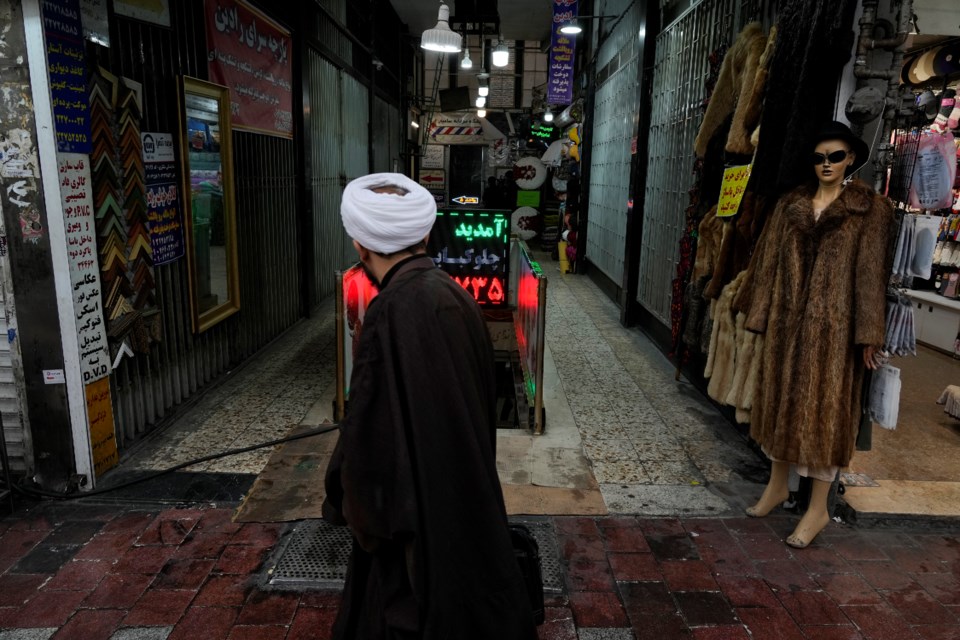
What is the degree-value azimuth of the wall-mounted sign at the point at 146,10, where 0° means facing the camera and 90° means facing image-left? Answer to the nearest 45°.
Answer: approximately 315°

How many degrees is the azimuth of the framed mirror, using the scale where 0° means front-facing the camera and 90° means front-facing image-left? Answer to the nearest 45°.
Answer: approximately 315°

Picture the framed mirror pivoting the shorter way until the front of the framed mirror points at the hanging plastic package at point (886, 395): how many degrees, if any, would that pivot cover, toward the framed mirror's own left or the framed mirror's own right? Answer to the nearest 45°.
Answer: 0° — it already faces it

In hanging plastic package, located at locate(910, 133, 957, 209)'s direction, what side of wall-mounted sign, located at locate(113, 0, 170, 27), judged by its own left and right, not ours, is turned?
front

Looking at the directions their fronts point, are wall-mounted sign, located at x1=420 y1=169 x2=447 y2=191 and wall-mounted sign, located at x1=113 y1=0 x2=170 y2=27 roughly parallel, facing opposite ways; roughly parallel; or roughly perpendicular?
roughly perpendicular

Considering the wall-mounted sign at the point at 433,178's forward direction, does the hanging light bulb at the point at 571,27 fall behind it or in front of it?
in front

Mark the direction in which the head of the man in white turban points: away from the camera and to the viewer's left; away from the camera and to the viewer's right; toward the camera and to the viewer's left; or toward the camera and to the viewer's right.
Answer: away from the camera and to the viewer's left

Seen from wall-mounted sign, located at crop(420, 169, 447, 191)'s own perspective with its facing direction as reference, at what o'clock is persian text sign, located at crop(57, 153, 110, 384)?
The persian text sign is roughly at 12 o'clock from the wall-mounted sign.

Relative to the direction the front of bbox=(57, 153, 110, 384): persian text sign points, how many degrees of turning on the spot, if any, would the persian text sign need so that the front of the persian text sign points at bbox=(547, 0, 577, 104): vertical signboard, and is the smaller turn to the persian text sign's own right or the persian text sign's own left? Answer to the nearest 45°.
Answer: approximately 135° to the persian text sign's own left

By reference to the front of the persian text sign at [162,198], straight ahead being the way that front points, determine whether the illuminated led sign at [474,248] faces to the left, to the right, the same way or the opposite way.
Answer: to the right

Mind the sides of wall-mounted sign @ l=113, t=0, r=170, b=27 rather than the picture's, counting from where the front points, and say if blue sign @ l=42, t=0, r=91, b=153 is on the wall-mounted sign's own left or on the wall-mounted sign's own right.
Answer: on the wall-mounted sign's own right

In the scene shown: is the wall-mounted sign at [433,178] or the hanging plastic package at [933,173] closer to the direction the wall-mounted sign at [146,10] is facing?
the hanging plastic package
